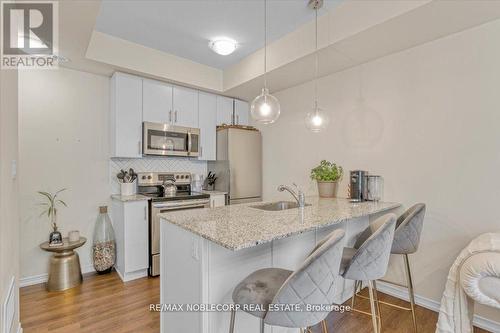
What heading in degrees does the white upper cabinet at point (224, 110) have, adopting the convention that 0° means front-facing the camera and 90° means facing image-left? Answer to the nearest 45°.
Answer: approximately 315°

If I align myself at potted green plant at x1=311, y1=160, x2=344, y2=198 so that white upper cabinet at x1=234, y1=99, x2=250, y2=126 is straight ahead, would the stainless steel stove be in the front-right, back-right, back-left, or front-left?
front-left

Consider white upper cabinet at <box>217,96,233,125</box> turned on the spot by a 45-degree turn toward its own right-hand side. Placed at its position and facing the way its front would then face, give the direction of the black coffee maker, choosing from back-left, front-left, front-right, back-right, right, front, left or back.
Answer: front-left

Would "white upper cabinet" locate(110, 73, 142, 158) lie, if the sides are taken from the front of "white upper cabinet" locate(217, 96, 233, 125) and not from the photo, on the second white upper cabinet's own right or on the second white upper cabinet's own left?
on the second white upper cabinet's own right

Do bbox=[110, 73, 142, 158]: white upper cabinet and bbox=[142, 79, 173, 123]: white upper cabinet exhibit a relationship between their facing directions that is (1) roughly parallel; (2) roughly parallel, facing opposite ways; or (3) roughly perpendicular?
roughly parallel

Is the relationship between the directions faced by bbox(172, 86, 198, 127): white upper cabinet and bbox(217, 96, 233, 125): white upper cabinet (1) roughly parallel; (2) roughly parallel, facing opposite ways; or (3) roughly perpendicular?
roughly parallel

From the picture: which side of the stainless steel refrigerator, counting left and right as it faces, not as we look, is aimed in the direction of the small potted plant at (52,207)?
right

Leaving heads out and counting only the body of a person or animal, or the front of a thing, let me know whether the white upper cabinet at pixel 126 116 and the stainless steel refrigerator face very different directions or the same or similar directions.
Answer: same or similar directions

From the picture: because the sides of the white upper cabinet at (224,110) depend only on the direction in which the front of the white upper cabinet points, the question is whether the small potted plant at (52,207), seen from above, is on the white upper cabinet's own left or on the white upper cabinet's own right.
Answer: on the white upper cabinet's own right

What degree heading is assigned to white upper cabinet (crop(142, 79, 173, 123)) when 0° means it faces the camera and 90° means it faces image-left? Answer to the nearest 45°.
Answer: approximately 315°

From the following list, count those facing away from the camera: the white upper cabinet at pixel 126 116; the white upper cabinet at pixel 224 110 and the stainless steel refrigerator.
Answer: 0
